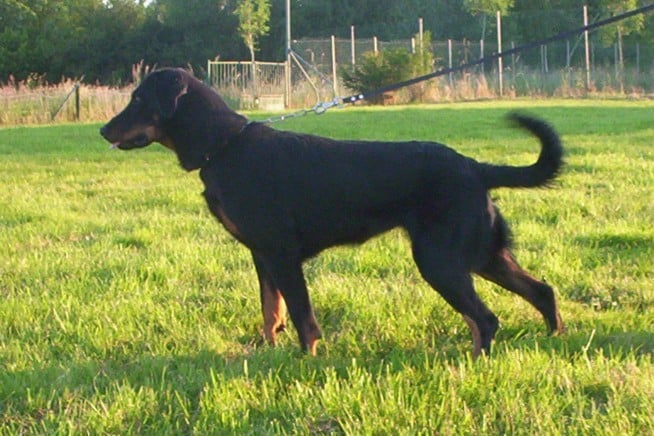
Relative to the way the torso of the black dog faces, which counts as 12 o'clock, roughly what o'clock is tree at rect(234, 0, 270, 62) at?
The tree is roughly at 3 o'clock from the black dog.

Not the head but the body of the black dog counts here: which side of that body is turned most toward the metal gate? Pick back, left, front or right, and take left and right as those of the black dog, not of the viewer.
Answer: right

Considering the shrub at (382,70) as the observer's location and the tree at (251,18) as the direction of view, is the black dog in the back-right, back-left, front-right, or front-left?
back-left

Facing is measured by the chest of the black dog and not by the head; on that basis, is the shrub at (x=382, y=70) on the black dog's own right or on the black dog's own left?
on the black dog's own right

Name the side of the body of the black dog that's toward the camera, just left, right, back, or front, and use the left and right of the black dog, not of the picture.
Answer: left
